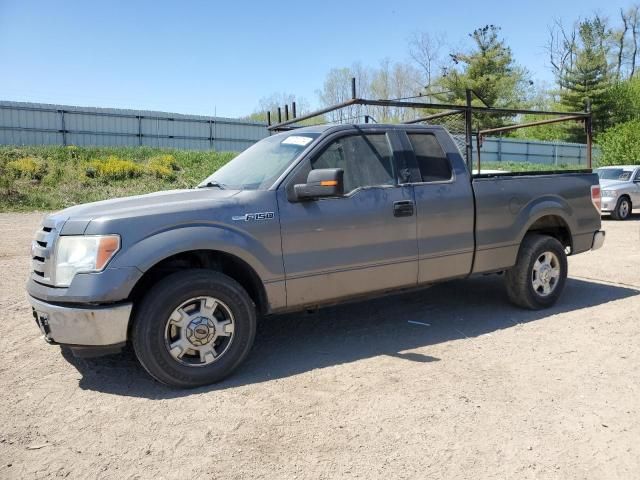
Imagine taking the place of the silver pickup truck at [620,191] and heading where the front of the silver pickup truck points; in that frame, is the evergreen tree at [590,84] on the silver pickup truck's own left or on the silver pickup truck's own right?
on the silver pickup truck's own right

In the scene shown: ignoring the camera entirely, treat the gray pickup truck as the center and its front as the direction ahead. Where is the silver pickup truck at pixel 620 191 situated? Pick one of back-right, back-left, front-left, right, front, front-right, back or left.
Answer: back

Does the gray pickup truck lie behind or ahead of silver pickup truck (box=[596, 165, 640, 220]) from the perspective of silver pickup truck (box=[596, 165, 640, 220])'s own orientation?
ahead

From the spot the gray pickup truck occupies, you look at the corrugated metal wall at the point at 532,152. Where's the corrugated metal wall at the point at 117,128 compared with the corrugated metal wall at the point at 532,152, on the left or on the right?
left

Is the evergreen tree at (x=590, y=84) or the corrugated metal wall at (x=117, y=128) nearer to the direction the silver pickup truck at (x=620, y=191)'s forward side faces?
the corrugated metal wall

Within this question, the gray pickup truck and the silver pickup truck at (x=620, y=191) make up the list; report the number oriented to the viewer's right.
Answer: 0

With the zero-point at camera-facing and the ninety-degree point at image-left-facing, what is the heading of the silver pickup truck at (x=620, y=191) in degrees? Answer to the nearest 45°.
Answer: approximately 45°

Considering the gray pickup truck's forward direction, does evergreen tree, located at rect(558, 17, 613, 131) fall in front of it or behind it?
behind

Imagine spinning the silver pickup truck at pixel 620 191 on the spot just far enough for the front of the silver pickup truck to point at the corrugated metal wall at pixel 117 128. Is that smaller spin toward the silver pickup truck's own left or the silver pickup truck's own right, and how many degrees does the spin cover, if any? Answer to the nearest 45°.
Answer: approximately 45° to the silver pickup truck's own right
